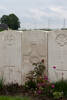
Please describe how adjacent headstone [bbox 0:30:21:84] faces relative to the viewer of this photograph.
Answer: facing the viewer

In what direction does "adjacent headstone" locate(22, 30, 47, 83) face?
toward the camera

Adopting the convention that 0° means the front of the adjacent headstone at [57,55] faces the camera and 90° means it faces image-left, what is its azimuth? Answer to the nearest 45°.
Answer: approximately 0°

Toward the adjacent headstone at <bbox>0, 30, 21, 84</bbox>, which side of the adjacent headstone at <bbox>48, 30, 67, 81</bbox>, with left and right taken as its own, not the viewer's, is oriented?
right

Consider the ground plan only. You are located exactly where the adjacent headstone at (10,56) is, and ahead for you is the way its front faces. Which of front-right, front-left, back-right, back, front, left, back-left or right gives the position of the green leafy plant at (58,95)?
front-left

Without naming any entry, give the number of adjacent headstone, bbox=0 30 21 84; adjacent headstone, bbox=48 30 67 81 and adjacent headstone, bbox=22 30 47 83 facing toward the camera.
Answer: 3

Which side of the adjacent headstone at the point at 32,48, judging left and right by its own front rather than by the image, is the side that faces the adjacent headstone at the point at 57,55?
left

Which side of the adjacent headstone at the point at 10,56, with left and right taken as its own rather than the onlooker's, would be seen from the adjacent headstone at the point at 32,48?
left
